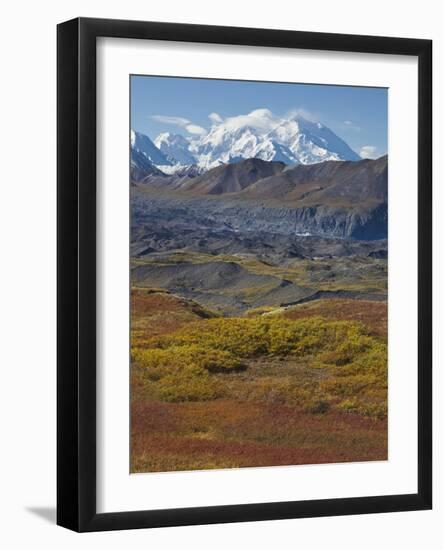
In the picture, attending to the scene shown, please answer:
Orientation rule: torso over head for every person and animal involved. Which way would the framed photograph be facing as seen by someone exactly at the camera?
facing the viewer and to the right of the viewer
